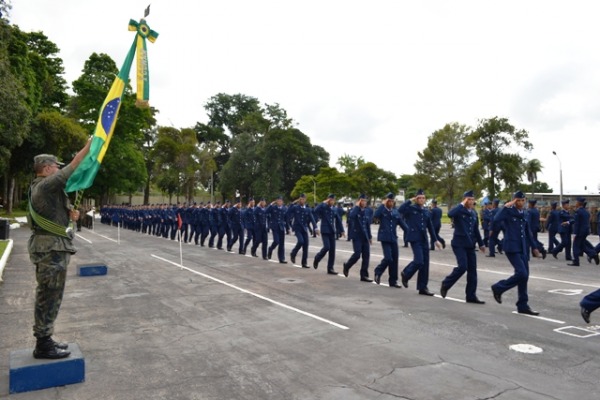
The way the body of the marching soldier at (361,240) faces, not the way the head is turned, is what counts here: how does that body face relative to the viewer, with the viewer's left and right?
facing the viewer and to the right of the viewer

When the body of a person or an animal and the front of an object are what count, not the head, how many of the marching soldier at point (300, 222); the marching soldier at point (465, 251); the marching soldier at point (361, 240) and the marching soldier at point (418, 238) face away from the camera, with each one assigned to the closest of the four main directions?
0

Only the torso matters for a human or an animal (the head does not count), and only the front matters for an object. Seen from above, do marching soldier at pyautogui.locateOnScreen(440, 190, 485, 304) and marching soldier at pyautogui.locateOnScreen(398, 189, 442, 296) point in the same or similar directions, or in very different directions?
same or similar directions

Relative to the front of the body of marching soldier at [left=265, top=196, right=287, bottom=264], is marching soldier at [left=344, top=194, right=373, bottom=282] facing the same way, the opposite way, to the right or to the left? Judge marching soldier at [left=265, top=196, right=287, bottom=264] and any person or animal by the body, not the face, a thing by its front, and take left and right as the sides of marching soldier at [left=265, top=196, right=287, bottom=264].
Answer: the same way

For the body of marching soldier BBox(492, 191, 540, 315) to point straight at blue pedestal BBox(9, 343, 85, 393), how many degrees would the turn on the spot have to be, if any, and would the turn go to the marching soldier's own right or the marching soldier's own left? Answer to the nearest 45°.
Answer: approximately 90° to the marching soldier's own right

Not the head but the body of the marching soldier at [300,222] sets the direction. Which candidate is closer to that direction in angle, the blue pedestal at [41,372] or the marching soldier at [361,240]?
the marching soldier

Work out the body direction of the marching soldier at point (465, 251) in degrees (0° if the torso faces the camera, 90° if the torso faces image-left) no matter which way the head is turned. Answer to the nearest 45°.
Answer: approximately 315°

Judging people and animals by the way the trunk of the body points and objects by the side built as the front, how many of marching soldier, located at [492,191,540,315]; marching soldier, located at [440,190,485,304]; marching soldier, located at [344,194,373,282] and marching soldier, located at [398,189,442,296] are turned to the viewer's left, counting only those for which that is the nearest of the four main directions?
0

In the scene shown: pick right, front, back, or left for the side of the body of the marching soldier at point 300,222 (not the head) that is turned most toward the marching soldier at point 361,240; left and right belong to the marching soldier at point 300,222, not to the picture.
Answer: front

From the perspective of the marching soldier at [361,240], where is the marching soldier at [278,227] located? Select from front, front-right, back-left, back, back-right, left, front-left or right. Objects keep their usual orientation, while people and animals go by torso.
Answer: back

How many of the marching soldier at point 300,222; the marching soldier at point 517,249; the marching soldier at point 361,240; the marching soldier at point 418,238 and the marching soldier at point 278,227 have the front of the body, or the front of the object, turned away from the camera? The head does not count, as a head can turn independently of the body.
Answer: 0

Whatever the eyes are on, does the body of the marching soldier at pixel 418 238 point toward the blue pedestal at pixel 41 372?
no

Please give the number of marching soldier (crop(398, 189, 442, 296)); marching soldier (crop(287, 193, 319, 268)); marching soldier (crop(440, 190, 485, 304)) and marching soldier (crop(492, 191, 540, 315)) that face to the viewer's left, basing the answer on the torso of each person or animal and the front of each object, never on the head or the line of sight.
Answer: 0

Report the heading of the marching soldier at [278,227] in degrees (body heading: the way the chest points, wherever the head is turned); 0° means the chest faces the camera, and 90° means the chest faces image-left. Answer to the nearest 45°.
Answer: approximately 315°
